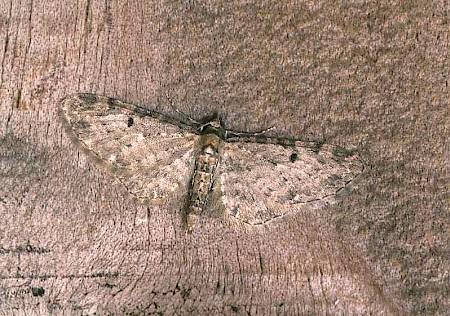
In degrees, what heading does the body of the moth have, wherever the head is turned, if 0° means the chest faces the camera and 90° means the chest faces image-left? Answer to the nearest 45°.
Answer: approximately 180°
